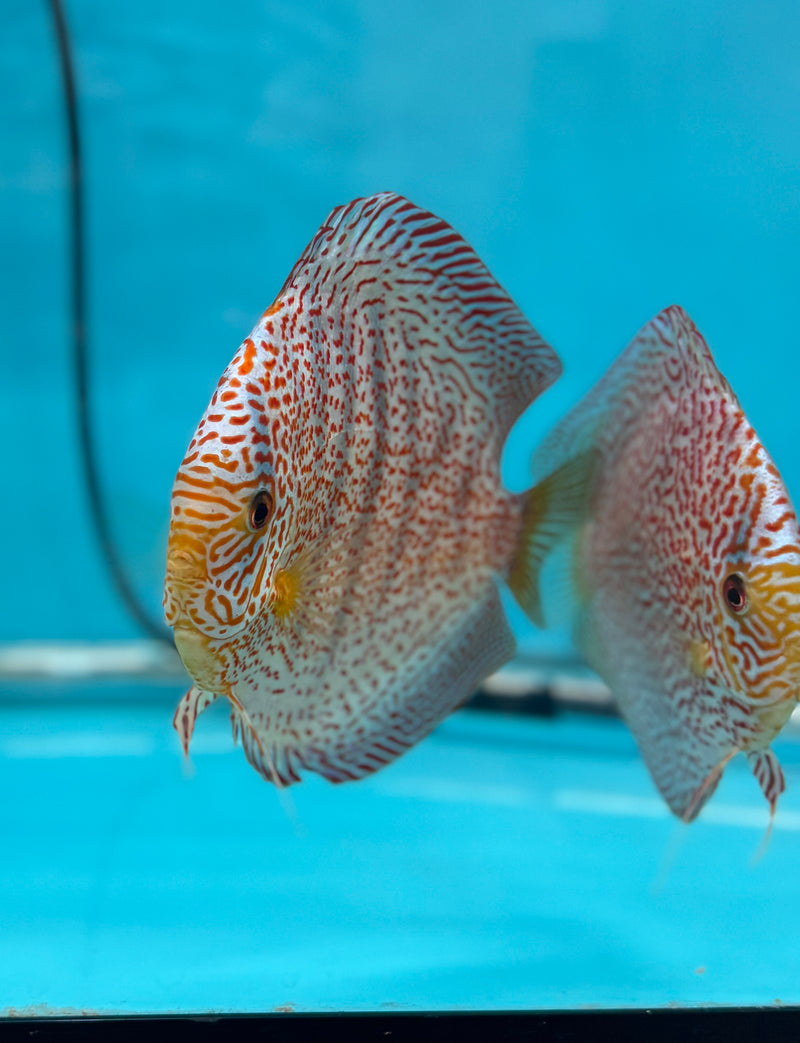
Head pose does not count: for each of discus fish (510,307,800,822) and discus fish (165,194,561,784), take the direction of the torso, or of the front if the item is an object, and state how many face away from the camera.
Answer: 0

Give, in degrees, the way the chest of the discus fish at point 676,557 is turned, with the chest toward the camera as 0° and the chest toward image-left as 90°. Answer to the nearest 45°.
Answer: approximately 315°

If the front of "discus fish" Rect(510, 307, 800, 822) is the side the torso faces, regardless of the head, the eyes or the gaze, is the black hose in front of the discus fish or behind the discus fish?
behind
